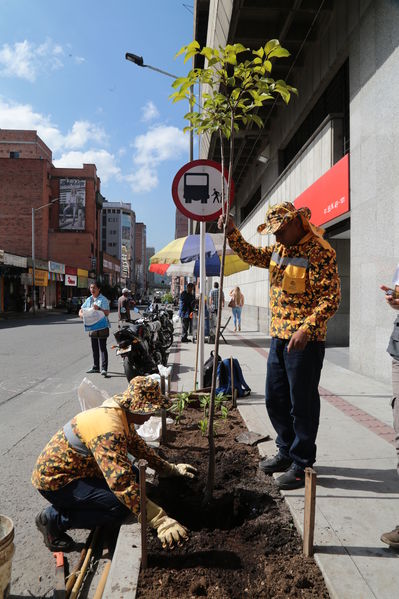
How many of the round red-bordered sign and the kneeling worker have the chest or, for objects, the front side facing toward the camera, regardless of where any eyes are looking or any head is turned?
1

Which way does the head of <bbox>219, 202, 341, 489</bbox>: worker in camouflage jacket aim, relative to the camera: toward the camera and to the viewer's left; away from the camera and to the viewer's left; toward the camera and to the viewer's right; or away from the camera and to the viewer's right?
toward the camera and to the viewer's left

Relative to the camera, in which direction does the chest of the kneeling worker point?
to the viewer's right

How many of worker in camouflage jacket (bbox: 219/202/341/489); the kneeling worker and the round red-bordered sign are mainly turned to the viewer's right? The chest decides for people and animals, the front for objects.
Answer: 1

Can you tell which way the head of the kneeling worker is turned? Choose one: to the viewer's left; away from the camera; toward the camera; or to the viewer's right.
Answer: to the viewer's right

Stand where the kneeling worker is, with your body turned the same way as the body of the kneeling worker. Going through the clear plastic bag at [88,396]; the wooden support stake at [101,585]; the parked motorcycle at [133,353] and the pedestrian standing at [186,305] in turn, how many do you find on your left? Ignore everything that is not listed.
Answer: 3

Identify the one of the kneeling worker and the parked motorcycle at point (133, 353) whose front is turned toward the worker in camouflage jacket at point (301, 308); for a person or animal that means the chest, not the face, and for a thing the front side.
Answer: the kneeling worker

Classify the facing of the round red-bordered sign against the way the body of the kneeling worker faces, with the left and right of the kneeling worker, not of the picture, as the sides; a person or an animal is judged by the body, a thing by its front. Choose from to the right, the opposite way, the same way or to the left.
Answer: to the right

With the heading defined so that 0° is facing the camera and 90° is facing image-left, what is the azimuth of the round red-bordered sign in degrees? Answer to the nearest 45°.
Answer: approximately 0°

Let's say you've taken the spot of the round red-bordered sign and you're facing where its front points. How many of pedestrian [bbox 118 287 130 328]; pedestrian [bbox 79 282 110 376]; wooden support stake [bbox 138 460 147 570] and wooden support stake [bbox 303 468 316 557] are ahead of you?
2

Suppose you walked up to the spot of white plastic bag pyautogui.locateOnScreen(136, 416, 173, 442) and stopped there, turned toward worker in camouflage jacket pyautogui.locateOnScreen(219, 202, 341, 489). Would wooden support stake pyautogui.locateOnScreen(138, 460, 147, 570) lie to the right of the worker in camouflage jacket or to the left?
right

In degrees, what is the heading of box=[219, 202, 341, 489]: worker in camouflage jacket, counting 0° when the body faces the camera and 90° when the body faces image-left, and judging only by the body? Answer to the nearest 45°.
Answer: approximately 45°
